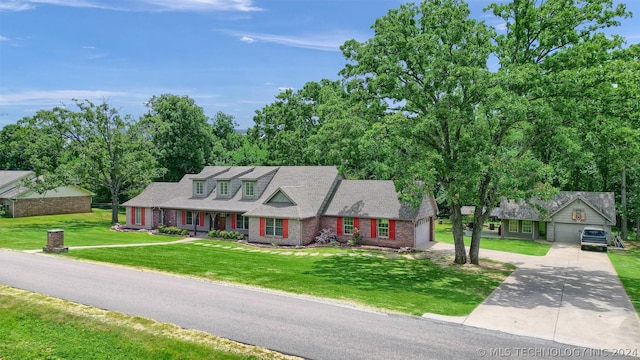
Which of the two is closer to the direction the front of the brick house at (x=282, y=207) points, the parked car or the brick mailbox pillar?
the brick mailbox pillar

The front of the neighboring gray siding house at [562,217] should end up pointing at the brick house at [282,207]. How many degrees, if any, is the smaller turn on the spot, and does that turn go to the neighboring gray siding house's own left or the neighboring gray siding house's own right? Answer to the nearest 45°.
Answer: approximately 45° to the neighboring gray siding house's own right

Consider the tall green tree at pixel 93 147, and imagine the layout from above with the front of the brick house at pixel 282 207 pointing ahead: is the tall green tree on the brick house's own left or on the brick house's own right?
on the brick house's own right

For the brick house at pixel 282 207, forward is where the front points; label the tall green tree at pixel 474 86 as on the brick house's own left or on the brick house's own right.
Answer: on the brick house's own left

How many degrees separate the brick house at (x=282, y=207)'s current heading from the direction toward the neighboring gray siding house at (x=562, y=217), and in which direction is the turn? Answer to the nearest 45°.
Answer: approximately 135° to its left

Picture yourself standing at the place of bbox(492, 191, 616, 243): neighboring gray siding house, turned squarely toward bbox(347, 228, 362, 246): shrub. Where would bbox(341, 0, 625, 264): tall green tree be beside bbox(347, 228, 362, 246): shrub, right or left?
left

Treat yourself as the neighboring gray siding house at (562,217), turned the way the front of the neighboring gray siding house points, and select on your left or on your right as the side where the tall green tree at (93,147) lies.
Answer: on your right

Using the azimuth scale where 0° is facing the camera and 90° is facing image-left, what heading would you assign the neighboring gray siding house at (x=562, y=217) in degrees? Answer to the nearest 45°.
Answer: approximately 0°

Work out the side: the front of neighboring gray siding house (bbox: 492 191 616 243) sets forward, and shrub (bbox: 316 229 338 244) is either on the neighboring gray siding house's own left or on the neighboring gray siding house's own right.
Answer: on the neighboring gray siding house's own right

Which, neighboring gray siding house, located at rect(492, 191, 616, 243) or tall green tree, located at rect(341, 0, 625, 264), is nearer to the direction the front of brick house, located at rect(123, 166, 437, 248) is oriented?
the tall green tree

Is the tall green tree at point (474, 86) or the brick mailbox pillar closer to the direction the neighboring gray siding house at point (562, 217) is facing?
the tall green tree

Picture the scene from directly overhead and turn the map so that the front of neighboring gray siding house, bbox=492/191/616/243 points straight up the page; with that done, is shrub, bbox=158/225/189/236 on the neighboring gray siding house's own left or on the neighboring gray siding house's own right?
on the neighboring gray siding house's own right
